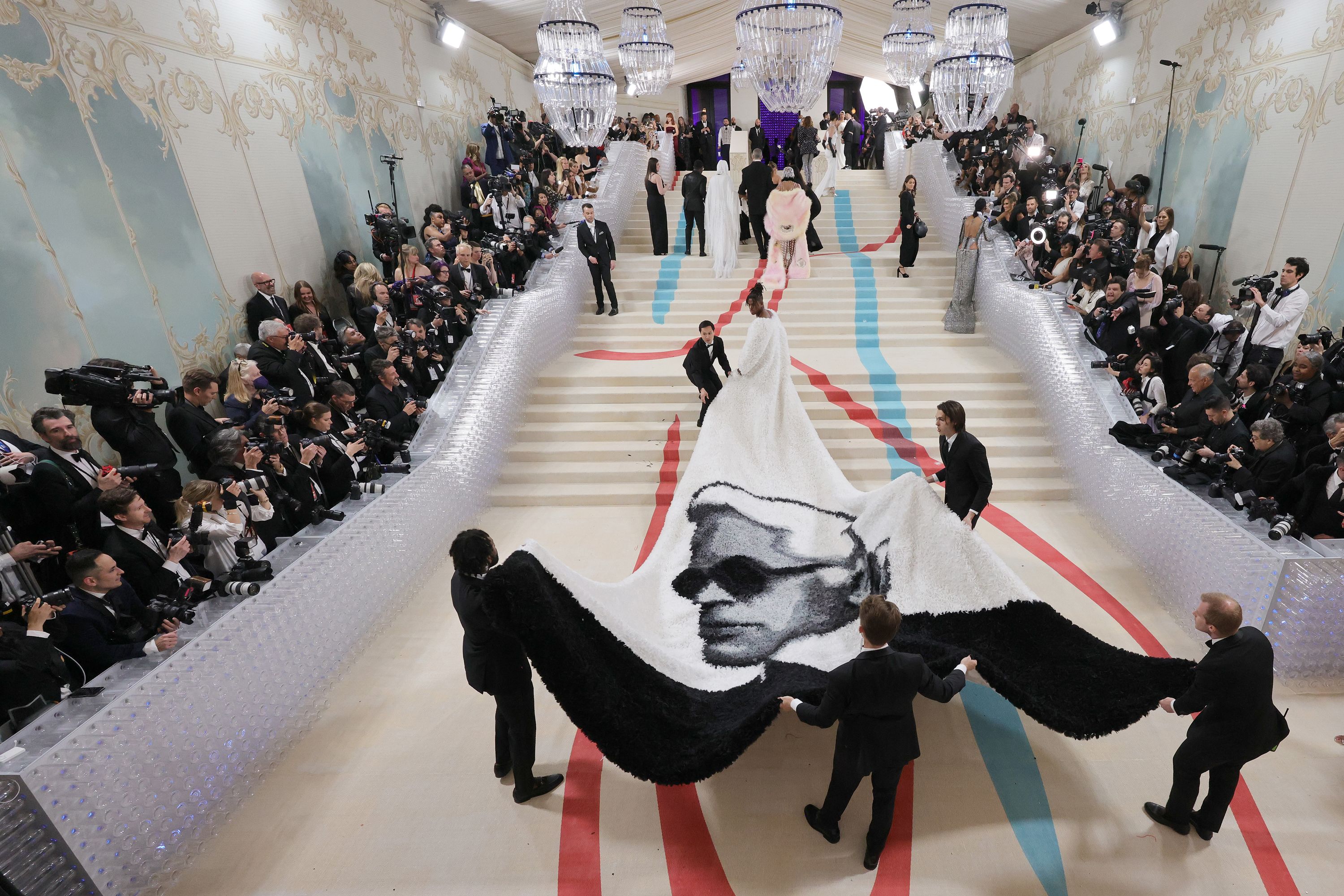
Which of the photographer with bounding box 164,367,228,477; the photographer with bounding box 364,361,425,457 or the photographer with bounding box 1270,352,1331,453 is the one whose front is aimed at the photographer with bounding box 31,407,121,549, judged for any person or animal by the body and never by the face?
the photographer with bounding box 1270,352,1331,453

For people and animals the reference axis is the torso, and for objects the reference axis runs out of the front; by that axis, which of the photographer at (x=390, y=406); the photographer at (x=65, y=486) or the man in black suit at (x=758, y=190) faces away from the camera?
the man in black suit

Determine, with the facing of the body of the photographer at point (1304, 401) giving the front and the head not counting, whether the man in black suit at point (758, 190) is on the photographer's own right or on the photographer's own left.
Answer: on the photographer's own right

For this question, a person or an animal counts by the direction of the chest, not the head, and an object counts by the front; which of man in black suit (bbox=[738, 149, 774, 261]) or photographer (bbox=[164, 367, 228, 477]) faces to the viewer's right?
the photographer

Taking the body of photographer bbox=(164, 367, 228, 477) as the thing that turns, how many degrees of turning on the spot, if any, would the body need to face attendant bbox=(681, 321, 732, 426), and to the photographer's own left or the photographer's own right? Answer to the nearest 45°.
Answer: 0° — they already face them

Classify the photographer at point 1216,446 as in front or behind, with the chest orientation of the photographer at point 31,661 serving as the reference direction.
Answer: in front

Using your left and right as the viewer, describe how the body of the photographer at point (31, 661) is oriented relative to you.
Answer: facing to the right of the viewer

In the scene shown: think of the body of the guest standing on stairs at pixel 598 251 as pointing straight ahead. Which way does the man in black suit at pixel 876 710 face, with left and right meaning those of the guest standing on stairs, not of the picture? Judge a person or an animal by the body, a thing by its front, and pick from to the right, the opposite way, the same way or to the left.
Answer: the opposite way

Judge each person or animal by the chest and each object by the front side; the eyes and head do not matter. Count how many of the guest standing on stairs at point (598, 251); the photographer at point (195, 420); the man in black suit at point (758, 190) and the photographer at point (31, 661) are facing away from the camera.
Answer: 1

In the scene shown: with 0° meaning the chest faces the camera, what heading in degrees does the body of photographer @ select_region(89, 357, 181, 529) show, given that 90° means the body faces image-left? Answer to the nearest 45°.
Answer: approximately 270°

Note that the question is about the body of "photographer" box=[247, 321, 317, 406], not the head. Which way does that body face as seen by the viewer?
to the viewer's right

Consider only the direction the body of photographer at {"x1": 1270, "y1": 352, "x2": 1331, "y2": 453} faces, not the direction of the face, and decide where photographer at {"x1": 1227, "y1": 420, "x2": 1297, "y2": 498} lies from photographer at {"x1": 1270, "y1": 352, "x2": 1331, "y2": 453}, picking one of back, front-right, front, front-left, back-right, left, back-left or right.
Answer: front-left

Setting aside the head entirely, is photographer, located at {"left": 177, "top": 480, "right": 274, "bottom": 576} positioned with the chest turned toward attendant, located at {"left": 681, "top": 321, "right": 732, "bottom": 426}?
yes

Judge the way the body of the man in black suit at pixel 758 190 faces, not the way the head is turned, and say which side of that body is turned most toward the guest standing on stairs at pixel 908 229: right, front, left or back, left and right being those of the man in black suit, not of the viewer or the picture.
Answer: right

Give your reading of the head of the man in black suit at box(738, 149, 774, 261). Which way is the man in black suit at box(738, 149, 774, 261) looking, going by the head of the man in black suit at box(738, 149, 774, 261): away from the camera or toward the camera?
away from the camera

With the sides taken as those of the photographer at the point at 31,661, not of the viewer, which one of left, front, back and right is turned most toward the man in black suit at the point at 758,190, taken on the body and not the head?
front

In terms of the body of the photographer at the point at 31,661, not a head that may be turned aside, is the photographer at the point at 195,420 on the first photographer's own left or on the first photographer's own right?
on the first photographer's own left

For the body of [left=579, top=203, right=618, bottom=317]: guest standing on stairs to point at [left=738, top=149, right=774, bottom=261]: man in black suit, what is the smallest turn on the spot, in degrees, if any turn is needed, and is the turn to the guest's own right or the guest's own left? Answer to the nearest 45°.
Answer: approximately 135° to the guest's own left

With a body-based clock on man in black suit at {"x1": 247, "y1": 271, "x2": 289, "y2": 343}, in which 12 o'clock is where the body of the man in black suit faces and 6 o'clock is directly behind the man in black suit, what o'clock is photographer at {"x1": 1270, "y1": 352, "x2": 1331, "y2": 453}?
The photographer is roughly at 12 o'clock from the man in black suit.
